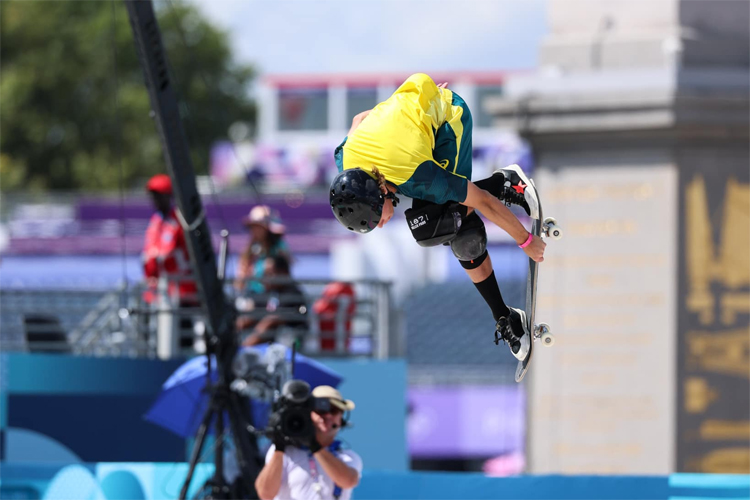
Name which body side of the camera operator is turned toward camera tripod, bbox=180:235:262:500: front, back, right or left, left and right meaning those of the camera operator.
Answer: right

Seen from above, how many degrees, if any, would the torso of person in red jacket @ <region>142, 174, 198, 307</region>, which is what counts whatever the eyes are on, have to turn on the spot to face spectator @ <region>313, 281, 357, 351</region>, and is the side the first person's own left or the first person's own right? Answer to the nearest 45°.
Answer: approximately 135° to the first person's own left

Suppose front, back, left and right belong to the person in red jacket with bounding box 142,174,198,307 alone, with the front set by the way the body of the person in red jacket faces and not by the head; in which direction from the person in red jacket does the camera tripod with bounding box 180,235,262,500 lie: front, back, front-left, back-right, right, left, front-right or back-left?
front-left

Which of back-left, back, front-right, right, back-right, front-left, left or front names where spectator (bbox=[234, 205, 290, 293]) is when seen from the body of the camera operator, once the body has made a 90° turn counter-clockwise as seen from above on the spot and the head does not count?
back-left

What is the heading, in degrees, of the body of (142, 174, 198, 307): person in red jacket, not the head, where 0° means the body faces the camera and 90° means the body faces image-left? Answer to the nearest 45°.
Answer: approximately 45°

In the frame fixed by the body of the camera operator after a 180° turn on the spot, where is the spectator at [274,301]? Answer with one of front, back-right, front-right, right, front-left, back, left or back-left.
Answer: front-left

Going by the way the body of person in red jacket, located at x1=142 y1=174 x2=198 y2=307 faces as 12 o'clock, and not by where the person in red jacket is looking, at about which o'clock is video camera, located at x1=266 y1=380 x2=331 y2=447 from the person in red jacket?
The video camera is roughly at 10 o'clock from the person in red jacket.

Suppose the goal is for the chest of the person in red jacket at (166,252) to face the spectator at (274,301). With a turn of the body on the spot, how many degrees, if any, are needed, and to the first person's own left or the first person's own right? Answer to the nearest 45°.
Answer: approximately 135° to the first person's own left

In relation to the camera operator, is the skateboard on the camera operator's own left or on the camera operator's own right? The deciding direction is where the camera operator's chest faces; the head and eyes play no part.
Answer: on the camera operator's own left

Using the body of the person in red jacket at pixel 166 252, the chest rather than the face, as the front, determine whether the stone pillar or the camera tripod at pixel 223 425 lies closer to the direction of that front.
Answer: the camera tripod

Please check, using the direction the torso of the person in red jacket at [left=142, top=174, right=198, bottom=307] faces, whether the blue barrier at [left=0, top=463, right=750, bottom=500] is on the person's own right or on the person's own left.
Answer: on the person's own left

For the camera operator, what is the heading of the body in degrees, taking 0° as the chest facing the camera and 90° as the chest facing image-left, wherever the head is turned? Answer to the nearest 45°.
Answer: approximately 45°

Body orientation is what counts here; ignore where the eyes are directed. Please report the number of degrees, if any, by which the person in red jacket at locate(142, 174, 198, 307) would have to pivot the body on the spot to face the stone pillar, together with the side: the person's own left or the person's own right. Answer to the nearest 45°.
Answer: approximately 135° to the person's own left

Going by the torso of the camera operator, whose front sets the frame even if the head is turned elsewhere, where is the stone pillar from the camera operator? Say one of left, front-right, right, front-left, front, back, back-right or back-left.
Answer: back
